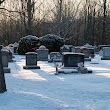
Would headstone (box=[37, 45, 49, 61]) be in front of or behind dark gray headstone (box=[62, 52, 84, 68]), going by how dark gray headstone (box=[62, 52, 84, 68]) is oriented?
behind

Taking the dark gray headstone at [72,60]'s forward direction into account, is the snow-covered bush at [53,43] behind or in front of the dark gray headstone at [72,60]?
behind

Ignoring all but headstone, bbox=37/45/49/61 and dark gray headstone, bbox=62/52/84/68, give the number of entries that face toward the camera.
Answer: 2

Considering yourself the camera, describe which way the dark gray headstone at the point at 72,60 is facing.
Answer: facing the viewer

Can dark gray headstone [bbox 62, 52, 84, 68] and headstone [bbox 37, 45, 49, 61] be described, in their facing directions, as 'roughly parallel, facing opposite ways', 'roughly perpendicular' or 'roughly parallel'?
roughly parallel

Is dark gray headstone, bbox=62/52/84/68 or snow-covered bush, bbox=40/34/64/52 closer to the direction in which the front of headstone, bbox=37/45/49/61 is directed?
the dark gray headstone

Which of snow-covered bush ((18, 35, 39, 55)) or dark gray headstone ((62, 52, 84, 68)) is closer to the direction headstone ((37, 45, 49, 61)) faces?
the dark gray headstone

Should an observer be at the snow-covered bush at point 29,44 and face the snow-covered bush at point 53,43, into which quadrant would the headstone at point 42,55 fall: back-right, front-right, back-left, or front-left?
front-right
